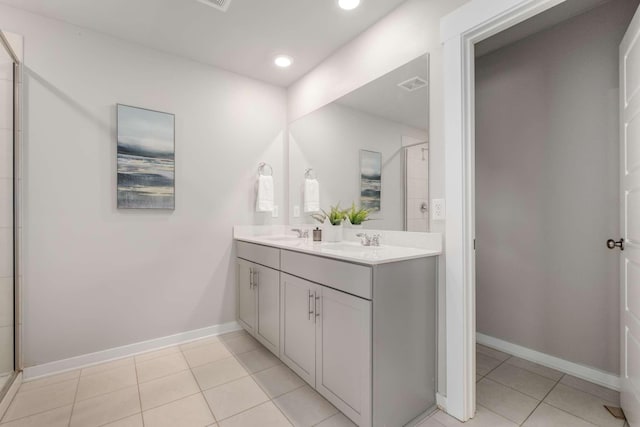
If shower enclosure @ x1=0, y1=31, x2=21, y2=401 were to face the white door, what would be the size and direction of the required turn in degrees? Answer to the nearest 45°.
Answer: approximately 45° to its right

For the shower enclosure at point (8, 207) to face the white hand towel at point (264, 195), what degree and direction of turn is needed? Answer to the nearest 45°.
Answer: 0° — it already faces it

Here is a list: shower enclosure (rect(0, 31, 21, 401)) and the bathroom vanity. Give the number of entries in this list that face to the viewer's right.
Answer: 1

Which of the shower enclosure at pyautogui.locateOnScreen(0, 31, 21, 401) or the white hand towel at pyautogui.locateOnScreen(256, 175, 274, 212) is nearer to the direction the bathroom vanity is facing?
the shower enclosure

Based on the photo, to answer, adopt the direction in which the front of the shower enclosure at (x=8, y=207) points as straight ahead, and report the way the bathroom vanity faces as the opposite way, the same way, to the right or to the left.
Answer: the opposite way

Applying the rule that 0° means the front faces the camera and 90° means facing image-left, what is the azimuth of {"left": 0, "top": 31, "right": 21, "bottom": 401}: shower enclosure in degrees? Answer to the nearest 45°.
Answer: approximately 270°
